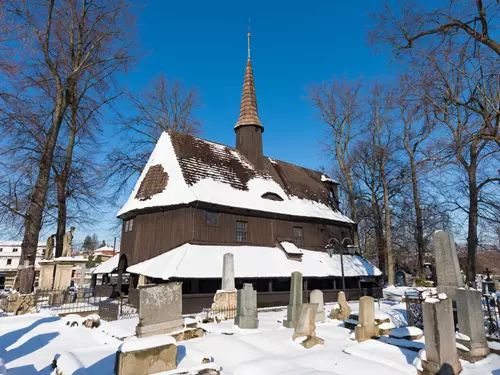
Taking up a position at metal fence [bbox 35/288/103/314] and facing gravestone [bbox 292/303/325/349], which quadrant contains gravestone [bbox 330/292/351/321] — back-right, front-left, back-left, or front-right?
front-left

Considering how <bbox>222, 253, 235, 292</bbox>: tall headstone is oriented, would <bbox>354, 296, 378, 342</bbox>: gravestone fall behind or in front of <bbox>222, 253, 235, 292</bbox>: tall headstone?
in front

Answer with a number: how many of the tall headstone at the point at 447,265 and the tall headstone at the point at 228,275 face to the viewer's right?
0

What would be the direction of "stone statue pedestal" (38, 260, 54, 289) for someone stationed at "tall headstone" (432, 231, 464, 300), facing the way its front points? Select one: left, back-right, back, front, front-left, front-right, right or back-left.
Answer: front-right

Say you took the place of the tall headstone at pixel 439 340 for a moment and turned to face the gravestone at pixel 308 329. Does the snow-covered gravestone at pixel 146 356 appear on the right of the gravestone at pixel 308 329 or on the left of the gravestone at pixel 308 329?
left

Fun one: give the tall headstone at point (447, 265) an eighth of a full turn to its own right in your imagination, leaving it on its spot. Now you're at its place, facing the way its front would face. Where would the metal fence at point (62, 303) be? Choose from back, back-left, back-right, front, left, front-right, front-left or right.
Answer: front

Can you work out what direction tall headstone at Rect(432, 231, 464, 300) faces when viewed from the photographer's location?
facing the viewer and to the left of the viewer

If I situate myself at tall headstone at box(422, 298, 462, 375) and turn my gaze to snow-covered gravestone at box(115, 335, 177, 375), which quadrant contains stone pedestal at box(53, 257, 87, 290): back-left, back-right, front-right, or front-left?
front-right

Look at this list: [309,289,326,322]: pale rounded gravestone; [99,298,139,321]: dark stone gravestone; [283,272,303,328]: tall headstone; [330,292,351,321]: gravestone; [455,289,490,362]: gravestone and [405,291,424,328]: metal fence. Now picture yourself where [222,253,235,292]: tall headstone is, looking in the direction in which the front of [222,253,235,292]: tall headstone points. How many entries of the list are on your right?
1

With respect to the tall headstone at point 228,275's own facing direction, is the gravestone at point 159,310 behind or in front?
in front

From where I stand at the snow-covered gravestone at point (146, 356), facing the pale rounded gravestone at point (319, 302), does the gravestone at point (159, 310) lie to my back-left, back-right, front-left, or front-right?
front-left

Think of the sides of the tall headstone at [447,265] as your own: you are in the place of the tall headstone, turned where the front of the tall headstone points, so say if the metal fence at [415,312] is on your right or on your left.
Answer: on your right

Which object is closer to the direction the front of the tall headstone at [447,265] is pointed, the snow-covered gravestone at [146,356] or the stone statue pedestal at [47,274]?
the snow-covered gravestone

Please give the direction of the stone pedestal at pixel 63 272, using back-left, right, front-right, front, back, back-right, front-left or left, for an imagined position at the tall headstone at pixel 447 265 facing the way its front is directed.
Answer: front-right

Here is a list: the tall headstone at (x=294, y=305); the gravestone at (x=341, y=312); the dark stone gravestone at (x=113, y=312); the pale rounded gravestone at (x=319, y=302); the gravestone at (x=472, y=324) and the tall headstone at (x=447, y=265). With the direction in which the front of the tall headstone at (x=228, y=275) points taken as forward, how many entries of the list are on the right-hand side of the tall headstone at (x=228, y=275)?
1

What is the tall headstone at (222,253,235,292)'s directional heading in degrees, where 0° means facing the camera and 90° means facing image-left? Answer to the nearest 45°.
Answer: approximately 0°

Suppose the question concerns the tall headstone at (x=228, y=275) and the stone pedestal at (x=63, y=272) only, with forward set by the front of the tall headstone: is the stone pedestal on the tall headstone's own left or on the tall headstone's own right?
on the tall headstone's own right

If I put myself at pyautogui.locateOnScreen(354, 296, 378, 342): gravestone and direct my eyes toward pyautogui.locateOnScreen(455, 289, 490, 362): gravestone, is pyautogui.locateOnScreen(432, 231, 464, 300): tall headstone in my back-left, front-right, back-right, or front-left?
front-left

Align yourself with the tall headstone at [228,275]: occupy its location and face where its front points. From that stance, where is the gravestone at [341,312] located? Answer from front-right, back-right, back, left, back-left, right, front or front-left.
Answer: left

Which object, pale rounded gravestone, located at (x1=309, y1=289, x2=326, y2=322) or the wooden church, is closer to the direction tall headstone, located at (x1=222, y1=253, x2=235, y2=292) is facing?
the pale rounded gravestone
